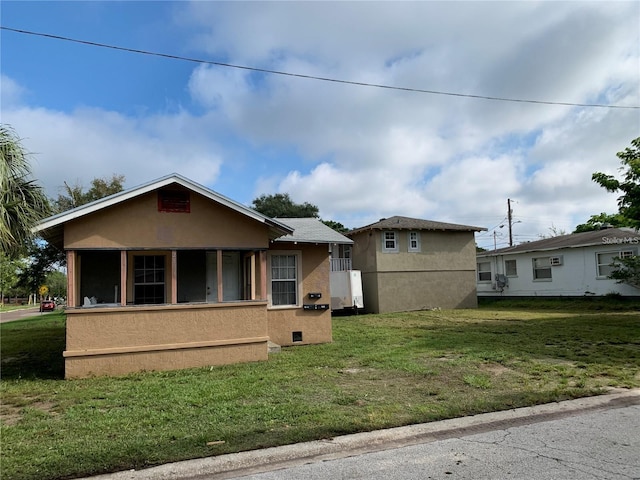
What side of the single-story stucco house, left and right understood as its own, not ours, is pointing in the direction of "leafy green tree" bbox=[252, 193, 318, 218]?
back

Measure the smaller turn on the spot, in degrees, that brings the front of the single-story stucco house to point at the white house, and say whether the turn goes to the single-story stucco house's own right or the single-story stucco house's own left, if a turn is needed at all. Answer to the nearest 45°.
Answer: approximately 135° to the single-story stucco house's own left

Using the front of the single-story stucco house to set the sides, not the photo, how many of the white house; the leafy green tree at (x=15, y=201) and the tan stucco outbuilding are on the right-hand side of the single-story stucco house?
1

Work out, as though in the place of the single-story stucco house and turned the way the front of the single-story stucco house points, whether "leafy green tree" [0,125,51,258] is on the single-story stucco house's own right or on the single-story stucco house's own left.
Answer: on the single-story stucco house's own right

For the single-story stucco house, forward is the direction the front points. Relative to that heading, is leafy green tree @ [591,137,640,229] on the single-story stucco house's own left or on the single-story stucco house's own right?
on the single-story stucco house's own left

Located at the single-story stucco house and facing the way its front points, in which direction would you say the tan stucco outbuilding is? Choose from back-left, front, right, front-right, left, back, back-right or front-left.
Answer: back-left

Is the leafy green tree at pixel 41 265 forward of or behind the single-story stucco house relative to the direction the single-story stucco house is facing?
behind

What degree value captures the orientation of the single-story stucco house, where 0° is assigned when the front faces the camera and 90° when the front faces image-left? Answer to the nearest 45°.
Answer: approximately 0°
